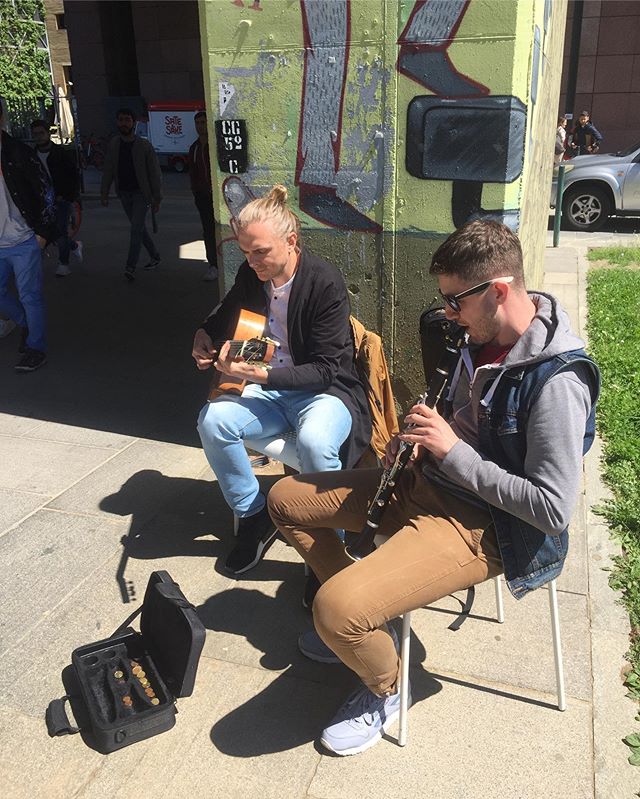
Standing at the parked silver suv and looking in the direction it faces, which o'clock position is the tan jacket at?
The tan jacket is roughly at 9 o'clock from the parked silver suv.

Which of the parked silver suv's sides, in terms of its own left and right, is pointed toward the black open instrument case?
left

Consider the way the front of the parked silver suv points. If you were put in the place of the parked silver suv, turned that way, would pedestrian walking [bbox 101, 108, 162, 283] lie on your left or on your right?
on your left

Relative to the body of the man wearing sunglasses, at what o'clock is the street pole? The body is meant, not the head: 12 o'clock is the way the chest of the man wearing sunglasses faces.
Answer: The street pole is roughly at 5 o'clock from the man wearing sunglasses.

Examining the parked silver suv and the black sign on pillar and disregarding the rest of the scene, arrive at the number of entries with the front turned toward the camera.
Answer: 1

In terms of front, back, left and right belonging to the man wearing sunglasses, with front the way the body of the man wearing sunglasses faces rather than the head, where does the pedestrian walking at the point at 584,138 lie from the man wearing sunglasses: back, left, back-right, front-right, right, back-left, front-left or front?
back-right

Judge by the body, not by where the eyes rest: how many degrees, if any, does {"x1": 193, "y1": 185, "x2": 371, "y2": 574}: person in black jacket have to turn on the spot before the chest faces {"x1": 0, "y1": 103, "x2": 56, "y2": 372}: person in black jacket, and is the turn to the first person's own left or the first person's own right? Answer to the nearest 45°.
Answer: approximately 90° to the first person's own right

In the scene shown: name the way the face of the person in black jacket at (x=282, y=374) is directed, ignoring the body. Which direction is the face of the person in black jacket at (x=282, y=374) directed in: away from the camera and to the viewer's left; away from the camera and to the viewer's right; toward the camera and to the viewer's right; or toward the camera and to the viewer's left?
toward the camera and to the viewer's left

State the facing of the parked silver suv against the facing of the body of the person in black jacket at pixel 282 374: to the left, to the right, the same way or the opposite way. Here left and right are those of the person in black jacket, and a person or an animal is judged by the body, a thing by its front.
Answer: to the right

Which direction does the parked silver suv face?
to the viewer's left
